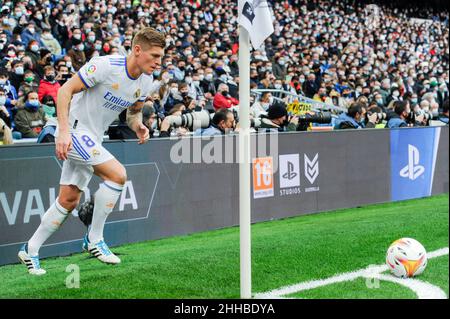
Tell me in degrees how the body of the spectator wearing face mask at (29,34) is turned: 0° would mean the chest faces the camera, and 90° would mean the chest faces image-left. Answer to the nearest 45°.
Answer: approximately 0°

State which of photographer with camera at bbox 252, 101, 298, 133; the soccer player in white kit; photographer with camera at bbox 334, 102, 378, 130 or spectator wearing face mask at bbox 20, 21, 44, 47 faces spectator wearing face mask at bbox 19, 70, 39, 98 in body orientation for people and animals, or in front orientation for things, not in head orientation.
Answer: spectator wearing face mask at bbox 20, 21, 44, 47

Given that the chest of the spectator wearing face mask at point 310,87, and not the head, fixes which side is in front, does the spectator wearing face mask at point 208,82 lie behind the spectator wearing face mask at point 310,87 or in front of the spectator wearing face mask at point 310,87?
in front

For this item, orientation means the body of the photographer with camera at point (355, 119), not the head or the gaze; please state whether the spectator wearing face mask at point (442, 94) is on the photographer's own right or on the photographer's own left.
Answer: on the photographer's own left

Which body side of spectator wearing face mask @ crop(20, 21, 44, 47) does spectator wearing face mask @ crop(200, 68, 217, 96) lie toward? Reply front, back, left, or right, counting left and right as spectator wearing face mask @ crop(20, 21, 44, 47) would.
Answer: left

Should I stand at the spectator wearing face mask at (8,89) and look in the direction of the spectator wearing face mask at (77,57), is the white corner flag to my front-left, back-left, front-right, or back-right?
back-right

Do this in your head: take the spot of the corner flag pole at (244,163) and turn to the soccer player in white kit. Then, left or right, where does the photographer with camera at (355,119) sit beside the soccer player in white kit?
right
